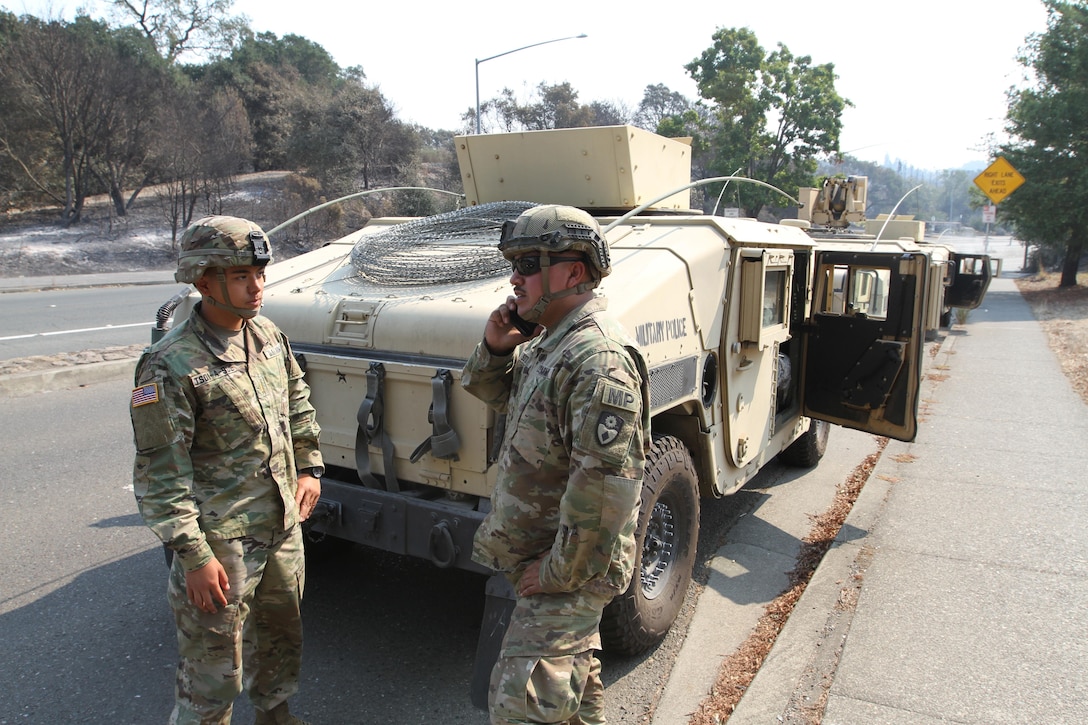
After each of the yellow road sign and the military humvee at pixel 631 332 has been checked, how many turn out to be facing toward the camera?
1

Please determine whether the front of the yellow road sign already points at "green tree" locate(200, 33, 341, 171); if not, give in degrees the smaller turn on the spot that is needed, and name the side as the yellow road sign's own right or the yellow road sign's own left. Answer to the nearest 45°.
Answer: approximately 90° to the yellow road sign's own right

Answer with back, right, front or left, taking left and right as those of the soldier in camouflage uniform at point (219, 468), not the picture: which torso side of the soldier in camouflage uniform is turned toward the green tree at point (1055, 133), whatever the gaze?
left

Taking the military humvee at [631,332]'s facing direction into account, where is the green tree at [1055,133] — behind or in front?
in front

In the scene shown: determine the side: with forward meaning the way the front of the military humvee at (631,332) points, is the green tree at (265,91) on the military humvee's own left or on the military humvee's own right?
on the military humvee's own left

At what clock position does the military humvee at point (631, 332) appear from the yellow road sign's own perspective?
The military humvee is roughly at 12 o'clock from the yellow road sign.

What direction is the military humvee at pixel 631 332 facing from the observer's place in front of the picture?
facing away from the viewer and to the right of the viewer

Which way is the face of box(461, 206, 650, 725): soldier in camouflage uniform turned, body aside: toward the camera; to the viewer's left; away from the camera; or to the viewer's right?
to the viewer's left

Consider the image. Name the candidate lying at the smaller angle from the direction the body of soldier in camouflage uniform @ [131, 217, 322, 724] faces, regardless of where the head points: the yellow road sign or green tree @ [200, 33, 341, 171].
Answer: the yellow road sign

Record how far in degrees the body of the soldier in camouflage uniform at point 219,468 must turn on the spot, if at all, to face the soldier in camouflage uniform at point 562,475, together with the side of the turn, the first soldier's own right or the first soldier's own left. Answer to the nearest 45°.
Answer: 0° — they already face them

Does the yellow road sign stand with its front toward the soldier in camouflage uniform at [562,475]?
yes

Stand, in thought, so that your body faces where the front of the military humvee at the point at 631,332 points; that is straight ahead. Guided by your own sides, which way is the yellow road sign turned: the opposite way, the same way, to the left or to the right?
the opposite way

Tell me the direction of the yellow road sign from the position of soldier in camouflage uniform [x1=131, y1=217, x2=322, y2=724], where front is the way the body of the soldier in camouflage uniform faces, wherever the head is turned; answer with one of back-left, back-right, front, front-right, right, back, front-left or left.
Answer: left

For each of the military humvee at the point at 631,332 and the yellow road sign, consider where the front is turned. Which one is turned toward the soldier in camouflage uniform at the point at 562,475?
the yellow road sign

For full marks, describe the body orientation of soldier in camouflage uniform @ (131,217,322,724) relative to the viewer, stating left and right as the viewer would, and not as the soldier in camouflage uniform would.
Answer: facing the viewer and to the right of the viewer
